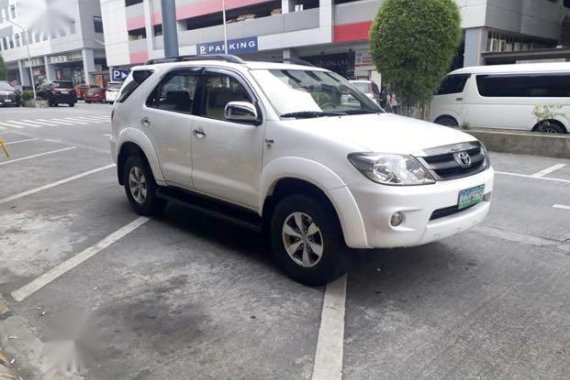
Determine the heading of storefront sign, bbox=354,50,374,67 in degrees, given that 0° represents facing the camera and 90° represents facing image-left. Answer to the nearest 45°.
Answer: approximately 0°

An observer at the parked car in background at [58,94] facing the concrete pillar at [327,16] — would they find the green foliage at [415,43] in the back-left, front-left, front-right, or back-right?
front-right

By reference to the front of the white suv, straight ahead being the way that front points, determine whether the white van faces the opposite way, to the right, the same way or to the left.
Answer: the opposite way

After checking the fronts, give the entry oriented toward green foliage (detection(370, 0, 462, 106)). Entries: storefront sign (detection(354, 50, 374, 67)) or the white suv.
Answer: the storefront sign

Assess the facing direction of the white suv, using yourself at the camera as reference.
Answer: facing the viewer and to the right of the viewer

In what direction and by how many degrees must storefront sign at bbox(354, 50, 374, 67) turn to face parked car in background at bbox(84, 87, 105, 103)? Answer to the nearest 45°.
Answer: approximately 90° to its right

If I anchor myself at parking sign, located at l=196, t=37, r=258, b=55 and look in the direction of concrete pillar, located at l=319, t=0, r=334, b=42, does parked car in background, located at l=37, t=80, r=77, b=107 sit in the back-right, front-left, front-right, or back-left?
back-right

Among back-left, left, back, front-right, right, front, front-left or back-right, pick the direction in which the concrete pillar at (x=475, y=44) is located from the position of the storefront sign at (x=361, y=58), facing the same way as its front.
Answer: front-left

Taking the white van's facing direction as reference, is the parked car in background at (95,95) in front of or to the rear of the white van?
in front

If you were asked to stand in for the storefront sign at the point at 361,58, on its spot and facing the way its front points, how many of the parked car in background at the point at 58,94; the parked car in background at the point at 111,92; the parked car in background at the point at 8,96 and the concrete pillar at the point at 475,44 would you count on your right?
3

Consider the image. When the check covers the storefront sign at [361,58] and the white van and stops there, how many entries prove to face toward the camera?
1

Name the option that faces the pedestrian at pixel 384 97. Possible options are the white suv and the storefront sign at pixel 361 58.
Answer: the storefront sign

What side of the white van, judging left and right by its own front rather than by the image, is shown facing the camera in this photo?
left

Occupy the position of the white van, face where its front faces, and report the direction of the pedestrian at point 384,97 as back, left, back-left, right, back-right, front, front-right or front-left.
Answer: front-right

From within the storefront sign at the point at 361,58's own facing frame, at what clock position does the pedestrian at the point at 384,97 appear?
The pedestrian is roughly at 12 o'clock from the storefront sign.

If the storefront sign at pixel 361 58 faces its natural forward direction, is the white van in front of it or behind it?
in front

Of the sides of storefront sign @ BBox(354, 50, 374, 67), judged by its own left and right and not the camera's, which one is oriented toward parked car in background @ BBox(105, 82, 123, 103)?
right

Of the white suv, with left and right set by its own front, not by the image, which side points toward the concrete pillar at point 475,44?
left
